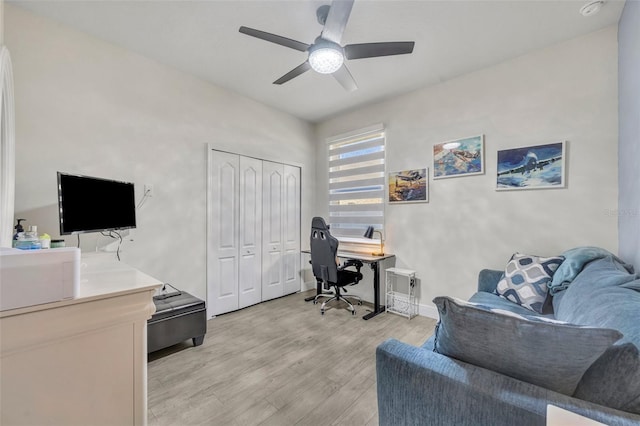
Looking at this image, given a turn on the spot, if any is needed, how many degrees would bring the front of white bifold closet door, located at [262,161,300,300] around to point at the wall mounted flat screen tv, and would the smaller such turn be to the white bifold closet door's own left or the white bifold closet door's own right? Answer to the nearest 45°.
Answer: approximately 90° to the white bifold closet door's own right

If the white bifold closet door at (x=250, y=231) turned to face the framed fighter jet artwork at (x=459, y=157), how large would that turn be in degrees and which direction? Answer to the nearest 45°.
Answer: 0° — it already faces it

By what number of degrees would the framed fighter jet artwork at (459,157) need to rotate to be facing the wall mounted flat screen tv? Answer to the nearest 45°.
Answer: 0° — it already faces it

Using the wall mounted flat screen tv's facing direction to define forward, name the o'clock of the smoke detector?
The smoke detector is roughly at 12 o'clock from the wall mounted flat screen tv.

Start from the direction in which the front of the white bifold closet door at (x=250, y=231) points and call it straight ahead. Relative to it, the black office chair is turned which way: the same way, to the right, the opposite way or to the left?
to the left

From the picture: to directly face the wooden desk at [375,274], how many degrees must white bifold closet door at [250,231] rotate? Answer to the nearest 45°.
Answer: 0° — it already faces it

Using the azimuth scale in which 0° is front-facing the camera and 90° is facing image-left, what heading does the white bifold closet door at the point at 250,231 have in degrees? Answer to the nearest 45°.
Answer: approximately 315°

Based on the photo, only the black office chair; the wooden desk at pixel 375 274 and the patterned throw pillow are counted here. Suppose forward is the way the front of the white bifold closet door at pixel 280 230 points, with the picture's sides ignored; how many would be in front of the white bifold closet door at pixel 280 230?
3
